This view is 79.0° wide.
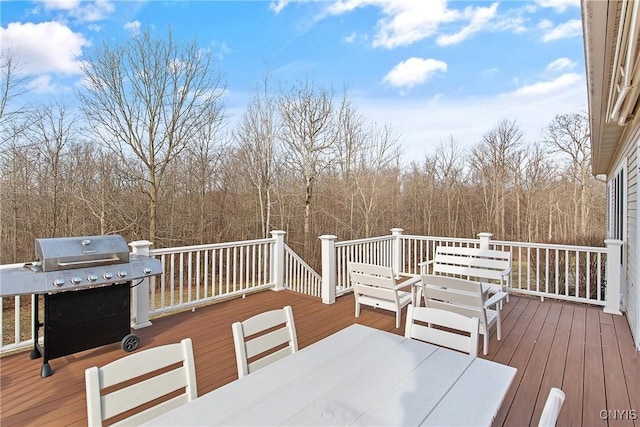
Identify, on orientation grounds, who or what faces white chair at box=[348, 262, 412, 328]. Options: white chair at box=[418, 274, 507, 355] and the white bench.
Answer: the white bench

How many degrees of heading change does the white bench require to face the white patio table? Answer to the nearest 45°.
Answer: approximately 45° to its left

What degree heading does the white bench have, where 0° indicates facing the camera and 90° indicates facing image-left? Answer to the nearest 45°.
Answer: approximately 45°
